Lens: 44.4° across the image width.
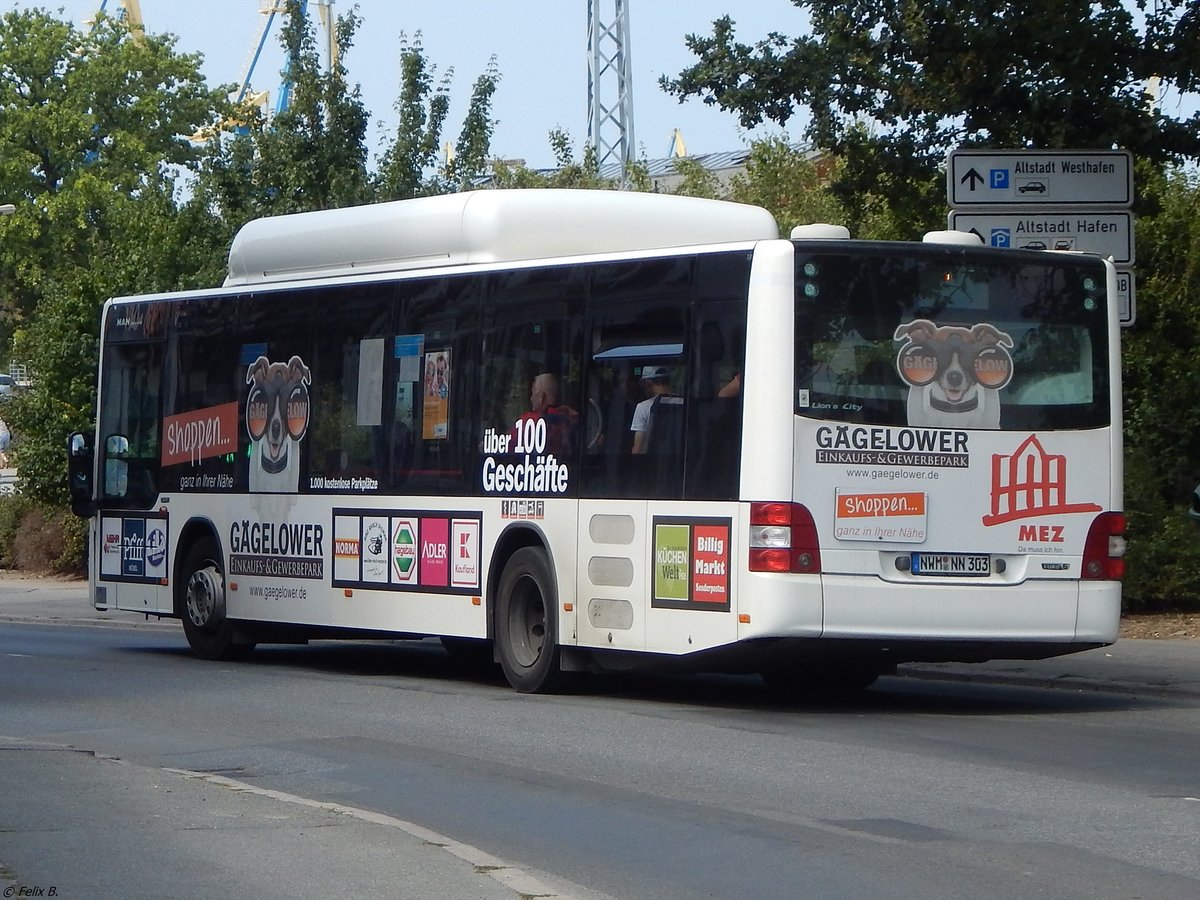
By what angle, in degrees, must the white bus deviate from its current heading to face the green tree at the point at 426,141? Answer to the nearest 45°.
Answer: approximately 45° to its right

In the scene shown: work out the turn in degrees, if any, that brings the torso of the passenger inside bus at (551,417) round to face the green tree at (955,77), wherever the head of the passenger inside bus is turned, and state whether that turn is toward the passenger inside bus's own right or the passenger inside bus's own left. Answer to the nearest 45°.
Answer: approximately 90° to the passenger inside bus's own right

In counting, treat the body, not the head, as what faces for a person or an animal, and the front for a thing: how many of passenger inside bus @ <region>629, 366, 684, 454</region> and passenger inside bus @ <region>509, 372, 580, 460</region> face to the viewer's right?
0

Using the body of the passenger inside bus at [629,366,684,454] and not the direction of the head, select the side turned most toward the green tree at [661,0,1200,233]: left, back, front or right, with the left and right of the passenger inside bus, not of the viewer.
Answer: right

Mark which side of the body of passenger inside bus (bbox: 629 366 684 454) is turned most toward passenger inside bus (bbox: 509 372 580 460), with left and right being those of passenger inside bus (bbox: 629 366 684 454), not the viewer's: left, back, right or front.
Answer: front

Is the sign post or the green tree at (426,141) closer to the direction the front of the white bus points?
the green tree

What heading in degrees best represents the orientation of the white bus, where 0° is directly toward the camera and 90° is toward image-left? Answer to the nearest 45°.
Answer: approximately 135°

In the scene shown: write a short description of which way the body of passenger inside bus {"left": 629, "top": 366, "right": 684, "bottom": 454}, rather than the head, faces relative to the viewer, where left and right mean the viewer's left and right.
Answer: facing away from the viewer and to the left of the viewer

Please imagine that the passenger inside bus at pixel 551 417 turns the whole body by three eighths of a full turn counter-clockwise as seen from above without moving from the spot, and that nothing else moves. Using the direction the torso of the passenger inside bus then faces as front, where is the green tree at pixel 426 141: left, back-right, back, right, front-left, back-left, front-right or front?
back

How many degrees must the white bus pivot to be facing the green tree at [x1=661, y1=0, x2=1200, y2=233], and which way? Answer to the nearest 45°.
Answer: approximately 90° to its right

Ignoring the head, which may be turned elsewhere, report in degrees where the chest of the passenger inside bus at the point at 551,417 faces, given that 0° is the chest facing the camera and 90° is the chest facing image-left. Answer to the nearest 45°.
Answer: approximately 135°
